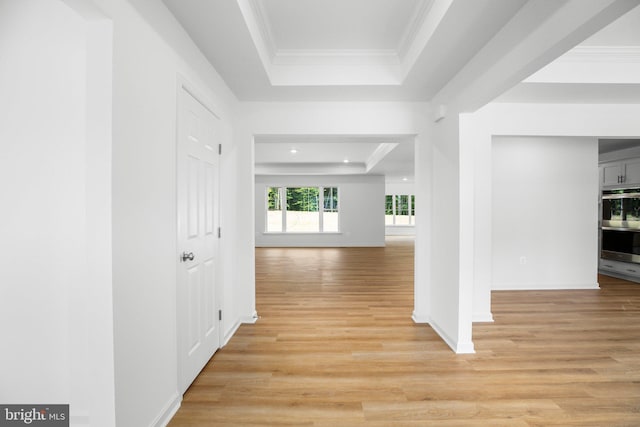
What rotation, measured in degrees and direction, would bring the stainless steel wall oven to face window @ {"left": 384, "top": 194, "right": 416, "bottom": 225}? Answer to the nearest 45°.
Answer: approximately 90° to its right

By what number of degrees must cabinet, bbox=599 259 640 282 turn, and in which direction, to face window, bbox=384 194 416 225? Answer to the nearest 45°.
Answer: approximately 90° to its right

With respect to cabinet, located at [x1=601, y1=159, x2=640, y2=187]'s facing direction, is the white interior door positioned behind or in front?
in front

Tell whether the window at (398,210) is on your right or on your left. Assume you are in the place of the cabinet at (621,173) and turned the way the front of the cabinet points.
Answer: on your right

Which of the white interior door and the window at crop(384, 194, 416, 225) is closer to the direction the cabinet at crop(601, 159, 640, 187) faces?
the white interior door

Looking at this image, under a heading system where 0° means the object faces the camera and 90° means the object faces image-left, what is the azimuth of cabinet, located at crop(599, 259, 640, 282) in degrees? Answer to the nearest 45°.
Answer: approximately 45°

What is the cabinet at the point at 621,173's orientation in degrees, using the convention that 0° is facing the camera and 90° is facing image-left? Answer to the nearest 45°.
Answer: approximately 45°

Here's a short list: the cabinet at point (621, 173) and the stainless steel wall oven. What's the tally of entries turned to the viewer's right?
0

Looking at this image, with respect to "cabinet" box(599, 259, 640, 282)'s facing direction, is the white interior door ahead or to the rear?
ahead
